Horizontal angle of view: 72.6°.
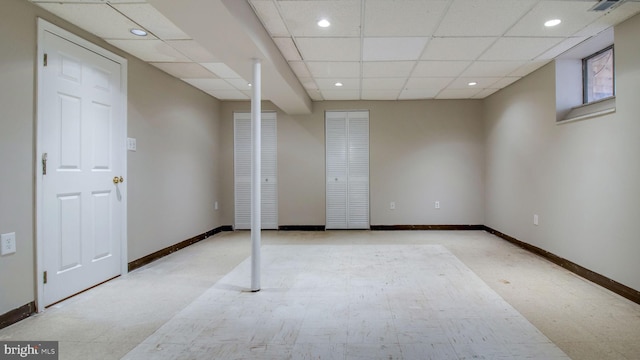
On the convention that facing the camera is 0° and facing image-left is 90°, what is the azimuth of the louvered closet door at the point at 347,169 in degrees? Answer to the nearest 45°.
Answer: approximately 0°

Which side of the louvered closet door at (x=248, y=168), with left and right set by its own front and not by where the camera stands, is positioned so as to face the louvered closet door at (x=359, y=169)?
left

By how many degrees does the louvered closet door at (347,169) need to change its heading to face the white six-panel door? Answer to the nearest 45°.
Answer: approximately 45° to its right

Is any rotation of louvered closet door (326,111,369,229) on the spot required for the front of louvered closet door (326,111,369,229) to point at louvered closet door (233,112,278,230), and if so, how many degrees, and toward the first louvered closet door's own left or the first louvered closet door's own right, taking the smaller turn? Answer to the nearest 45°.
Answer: approximately 90° to the first louvered closet door's own right

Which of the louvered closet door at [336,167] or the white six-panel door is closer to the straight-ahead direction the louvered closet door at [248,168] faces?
the white six-panel door

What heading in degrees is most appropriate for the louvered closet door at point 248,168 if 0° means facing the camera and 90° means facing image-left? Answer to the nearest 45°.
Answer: approximately 0°
